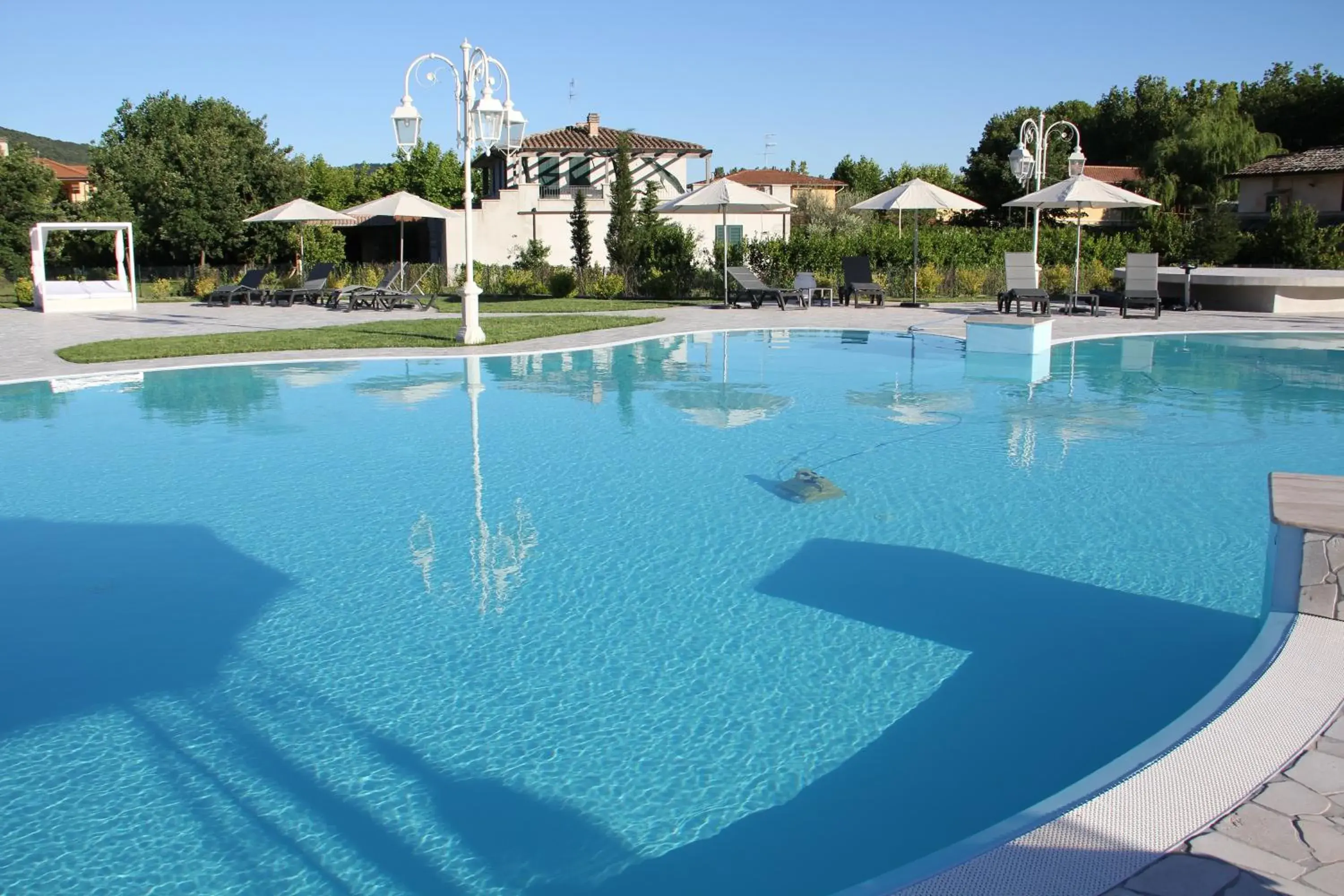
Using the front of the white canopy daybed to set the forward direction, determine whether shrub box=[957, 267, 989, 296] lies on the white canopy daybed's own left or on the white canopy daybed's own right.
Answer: on the white canopy daybed's own left

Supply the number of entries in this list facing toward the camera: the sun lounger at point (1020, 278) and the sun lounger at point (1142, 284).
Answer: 2

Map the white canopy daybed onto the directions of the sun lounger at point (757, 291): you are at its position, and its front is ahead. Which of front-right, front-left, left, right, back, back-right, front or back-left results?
back-right

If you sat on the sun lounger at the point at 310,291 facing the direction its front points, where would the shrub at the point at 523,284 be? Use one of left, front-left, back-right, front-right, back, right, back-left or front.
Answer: back-left

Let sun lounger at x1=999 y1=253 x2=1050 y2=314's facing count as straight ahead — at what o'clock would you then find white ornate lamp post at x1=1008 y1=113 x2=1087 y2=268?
The white ornate lamp post is roughly at 6 o'clock from the sun lounger.

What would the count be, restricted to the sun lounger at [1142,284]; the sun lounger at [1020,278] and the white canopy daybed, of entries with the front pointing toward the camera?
3

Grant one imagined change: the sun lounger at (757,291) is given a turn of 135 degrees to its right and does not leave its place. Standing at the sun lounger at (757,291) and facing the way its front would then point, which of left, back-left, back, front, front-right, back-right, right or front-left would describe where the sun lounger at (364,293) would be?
front

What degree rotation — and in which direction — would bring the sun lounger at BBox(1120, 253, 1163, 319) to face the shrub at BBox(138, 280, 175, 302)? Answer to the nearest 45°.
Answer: approximately 90° to its right

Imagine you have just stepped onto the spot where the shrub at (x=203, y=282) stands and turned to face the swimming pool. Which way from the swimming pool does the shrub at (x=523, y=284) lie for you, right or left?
left

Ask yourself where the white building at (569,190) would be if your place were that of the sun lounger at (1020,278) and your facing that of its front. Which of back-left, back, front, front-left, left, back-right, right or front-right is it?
back-right

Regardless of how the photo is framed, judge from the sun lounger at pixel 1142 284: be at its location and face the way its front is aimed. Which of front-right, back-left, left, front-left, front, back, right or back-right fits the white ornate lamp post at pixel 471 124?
front-right

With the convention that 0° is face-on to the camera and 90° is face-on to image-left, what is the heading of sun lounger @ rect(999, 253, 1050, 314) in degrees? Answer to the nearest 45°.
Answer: approximately 0°

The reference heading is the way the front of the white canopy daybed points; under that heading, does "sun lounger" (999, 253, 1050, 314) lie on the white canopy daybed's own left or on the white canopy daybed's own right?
on the white canopy daybed's own left

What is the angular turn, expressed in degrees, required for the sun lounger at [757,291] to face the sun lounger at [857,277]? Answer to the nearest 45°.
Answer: approximately 45° to its left
